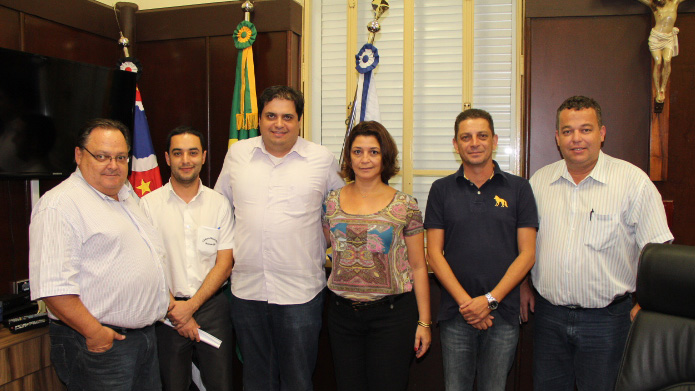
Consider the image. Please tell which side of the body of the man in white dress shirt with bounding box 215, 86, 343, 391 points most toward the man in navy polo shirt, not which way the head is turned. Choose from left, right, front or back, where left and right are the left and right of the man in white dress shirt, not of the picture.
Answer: left

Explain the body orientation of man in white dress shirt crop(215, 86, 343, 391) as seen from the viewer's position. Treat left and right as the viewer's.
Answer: facing the viewer

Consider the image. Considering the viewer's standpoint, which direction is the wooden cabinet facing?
facing the viewer and to the right of the viewer

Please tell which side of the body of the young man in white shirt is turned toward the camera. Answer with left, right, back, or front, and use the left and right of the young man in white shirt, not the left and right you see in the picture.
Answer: front

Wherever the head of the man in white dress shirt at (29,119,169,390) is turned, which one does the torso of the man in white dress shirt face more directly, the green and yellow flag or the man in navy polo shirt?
the man in navy polo shirt

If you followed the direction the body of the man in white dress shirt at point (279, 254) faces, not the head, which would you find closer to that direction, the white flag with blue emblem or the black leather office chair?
the black leather office chair

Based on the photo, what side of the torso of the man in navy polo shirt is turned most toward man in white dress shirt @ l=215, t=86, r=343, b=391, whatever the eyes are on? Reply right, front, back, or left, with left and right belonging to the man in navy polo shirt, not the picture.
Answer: right

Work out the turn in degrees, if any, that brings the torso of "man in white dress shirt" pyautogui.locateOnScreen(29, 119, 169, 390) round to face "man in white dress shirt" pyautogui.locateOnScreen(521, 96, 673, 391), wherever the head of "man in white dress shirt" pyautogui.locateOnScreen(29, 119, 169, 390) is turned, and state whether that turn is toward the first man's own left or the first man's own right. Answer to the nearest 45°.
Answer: approximately 45° to the first man's own left

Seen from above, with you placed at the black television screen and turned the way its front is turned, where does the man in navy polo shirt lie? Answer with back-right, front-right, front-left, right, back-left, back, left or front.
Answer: front

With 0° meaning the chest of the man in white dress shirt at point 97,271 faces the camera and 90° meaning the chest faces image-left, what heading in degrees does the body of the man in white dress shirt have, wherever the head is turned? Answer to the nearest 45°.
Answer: approximately 315°

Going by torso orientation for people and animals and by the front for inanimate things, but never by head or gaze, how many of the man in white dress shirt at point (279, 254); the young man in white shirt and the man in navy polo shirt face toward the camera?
3
